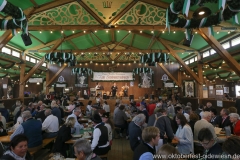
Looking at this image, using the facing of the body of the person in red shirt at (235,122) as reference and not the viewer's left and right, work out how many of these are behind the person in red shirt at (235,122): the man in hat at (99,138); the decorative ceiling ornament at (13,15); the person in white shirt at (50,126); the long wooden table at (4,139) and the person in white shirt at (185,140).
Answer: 0

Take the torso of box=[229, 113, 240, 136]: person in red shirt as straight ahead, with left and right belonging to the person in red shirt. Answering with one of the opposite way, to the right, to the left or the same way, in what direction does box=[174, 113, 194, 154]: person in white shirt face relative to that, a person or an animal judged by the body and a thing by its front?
the same way

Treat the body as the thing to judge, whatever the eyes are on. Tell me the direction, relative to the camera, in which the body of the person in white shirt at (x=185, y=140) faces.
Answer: to the viewer's left

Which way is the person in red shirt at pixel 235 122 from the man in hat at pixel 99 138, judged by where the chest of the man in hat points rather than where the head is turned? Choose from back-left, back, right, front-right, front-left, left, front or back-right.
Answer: back-right

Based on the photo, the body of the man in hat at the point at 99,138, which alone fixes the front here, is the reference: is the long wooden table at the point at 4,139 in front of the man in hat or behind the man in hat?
in front

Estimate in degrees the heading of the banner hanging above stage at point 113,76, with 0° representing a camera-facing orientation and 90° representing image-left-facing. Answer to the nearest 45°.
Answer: approximately 0°

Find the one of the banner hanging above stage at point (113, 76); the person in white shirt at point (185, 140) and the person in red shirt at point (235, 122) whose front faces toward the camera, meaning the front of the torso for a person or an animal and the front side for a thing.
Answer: the banner hanging above stage

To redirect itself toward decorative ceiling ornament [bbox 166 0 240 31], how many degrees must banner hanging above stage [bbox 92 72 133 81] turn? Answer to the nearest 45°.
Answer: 0° — it already faces it

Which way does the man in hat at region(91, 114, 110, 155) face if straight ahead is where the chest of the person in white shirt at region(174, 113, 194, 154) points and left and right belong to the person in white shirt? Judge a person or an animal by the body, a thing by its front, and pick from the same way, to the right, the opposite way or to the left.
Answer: the same way

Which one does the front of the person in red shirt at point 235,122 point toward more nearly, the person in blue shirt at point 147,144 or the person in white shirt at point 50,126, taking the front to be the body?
the person in white shirt

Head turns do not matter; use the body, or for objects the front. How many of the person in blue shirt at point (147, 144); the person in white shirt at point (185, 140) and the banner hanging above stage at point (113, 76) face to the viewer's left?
1

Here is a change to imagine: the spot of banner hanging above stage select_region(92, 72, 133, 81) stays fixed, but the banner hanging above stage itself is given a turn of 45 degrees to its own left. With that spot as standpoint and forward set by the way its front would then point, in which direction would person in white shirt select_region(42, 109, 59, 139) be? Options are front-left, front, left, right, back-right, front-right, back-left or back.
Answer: front-right

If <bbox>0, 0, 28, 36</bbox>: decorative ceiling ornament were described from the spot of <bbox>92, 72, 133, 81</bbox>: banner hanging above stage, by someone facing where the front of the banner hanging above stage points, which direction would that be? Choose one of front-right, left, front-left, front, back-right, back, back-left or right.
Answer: front
